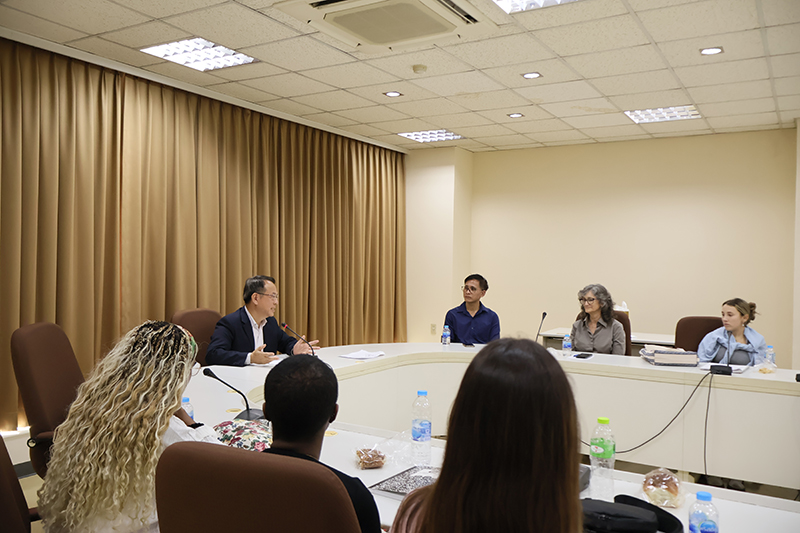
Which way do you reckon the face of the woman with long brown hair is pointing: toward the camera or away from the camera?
away from the camera

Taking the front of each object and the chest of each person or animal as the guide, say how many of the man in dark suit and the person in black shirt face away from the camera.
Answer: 1

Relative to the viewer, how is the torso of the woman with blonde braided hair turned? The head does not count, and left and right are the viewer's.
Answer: facing away from the viewer and to the right of the viewer

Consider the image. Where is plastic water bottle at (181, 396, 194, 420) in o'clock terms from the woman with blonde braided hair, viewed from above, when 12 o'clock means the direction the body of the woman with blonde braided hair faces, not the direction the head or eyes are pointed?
The plastic water bottle is roughly at 11 o'clock from the woman with blonde braided hair.

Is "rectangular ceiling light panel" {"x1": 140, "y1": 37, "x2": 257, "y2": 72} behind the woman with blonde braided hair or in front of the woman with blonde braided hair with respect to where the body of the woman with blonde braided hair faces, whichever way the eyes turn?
in front

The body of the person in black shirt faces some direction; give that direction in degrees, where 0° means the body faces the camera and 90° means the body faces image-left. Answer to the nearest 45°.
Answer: approximately 180°

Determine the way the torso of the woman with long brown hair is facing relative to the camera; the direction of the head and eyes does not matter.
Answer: away from the camera

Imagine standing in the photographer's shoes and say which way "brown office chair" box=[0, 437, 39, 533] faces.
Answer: facing away from the viewer and to the right of the viewer

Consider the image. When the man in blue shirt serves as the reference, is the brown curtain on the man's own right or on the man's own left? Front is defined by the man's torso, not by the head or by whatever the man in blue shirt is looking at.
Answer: on the man's own right

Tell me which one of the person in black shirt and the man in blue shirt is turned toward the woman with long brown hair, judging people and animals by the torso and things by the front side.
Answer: the man in blue shirt

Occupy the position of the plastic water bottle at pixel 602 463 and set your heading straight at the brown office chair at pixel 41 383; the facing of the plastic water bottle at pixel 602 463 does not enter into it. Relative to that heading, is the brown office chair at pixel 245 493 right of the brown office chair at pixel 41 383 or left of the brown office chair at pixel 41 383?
left

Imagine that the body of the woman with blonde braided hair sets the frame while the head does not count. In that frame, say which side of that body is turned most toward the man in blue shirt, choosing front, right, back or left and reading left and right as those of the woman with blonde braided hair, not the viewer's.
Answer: front

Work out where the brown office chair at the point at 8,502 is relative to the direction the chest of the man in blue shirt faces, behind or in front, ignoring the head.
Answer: in front
